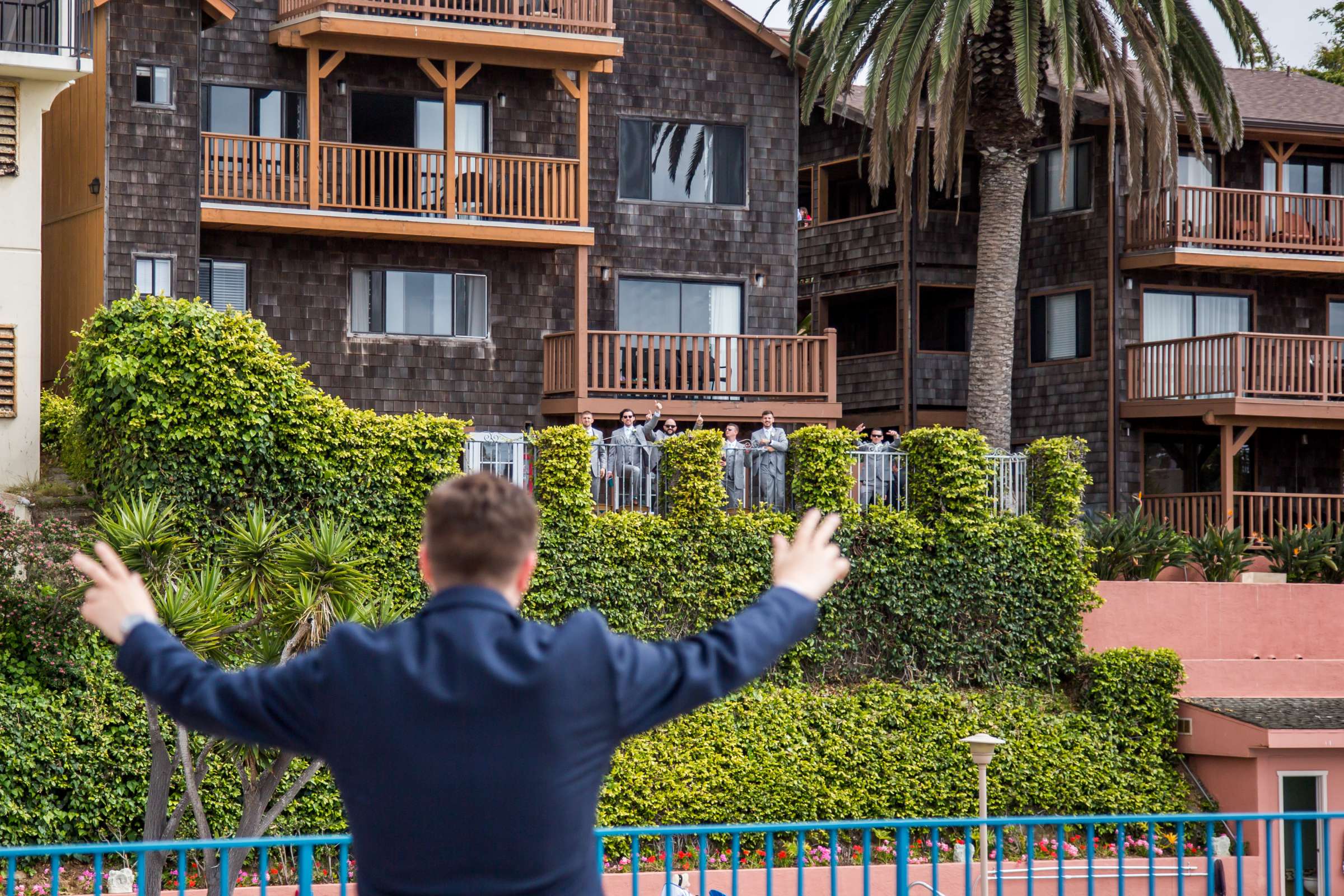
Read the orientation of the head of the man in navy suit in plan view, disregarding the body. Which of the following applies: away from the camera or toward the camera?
away from the camera

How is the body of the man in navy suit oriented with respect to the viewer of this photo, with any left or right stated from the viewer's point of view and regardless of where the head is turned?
facing away from the viewer

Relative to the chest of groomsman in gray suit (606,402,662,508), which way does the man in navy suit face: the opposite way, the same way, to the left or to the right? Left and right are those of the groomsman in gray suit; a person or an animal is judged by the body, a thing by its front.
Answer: the opposite way

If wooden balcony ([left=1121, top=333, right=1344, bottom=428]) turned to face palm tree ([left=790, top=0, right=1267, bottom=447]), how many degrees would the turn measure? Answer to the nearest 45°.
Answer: approximately 45° to its right

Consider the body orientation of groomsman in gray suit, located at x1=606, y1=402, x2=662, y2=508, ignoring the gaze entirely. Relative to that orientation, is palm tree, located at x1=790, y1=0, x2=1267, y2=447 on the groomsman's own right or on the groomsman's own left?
on the groomsman's own left
